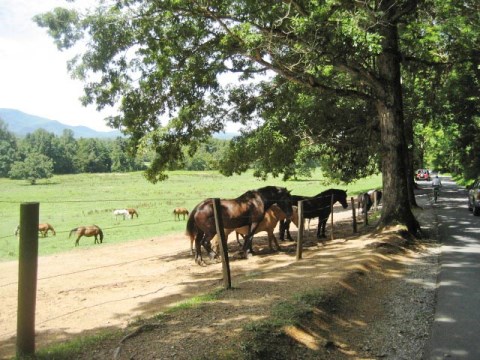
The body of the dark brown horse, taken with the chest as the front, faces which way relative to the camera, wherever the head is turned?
to the viewer's right

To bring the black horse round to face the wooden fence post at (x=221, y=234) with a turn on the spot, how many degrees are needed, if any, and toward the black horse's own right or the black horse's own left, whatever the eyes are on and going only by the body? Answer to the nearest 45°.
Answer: approximately 90° to the black horse's own right

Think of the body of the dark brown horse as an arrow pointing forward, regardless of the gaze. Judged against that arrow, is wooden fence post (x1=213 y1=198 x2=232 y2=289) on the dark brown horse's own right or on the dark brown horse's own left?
on the dark brown horse's own right

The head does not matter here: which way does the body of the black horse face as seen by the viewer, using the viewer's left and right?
facing to the right of the viewer

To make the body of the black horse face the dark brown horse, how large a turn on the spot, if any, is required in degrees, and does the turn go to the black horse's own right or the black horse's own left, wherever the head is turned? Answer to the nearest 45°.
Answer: approximately 135° to the black horse's own right

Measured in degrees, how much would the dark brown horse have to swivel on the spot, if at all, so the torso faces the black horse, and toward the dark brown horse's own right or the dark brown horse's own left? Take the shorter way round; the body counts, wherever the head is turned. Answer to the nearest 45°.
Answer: approximately 45° to the dark brown horse's own left

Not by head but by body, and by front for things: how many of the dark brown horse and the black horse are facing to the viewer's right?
2
